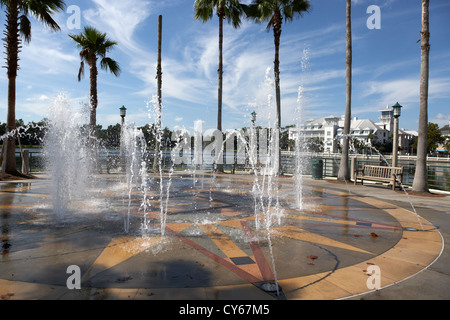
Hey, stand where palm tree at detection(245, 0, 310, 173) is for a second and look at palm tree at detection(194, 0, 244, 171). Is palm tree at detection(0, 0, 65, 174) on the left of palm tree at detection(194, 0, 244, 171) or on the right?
left

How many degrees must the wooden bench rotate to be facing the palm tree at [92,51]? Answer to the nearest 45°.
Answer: approximately 45° to its right

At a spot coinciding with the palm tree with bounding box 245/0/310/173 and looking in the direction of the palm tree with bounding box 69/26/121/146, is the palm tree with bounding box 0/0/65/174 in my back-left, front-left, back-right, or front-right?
front-left

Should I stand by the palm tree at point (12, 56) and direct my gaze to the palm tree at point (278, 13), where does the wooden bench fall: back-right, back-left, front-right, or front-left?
front-right

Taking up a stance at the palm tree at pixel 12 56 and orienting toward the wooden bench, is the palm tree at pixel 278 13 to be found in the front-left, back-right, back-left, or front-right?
front-left

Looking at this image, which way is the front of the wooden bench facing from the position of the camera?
facing the viewer and to the left of the viewer
